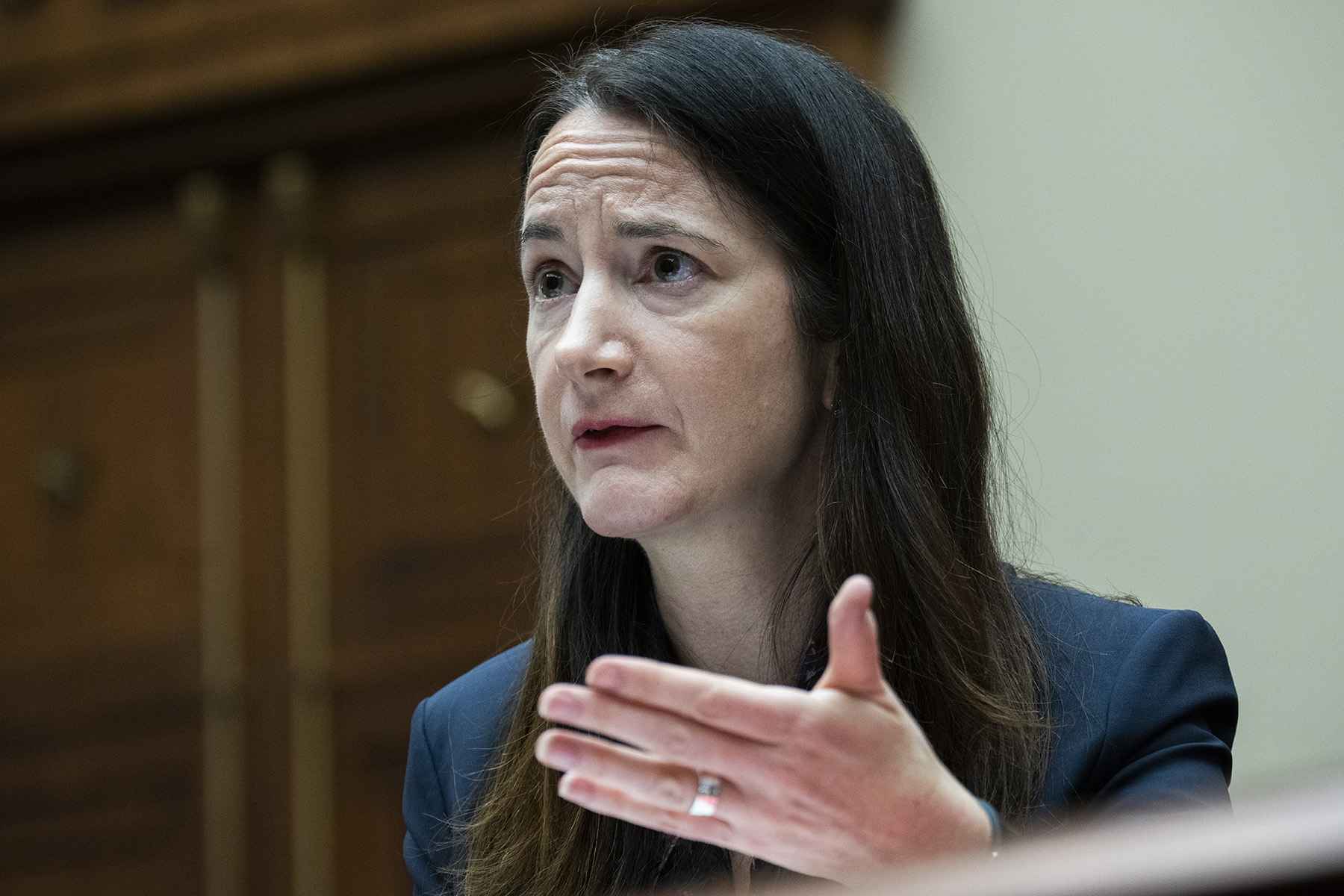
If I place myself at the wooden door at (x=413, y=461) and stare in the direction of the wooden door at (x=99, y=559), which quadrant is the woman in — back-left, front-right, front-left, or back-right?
back-left

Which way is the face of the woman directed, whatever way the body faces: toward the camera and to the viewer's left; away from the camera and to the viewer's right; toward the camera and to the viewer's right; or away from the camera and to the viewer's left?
toward the camera and to the viewer's left

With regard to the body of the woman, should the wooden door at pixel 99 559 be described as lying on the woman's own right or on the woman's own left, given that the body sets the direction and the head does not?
on the woman's own right

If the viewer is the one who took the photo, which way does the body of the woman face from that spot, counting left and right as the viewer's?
facing the viewer and to the left of the viewer
